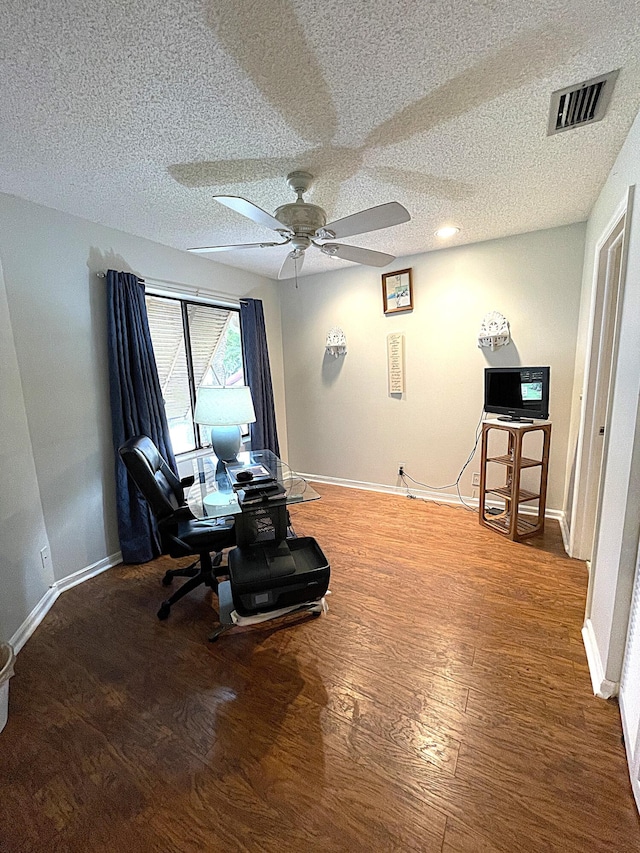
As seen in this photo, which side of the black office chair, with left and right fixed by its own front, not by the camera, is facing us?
right

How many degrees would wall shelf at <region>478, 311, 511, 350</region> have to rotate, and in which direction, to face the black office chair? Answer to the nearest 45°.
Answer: approximately 45° to its right

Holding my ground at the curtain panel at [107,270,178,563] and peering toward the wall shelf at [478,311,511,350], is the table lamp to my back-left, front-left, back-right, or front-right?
front-right

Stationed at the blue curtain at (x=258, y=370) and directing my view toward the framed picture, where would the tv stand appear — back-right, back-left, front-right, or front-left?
front-right

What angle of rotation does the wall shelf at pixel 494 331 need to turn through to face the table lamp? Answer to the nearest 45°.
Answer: approximately 45° to its right

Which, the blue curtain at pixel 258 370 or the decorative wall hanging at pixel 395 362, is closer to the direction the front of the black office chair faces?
the decorative wall hanging

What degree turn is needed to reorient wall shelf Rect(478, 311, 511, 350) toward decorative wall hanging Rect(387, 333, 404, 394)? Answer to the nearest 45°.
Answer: approximately 90° to its right

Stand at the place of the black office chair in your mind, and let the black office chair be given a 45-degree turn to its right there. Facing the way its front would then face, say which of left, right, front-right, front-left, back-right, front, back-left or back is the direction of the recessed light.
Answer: front-left

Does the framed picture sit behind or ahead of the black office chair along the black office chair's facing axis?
ahead

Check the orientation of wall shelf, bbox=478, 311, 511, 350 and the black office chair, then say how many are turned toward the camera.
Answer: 1

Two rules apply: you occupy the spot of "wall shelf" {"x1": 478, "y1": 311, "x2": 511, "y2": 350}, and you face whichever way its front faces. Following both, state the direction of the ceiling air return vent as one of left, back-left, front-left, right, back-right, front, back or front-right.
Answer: front

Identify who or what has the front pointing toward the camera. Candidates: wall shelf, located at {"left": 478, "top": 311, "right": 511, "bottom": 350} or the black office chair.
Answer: the wall shelf

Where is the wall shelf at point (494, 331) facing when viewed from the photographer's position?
facing the viewer

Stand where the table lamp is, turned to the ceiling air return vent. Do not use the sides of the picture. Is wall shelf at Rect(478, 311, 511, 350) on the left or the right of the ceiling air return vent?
left

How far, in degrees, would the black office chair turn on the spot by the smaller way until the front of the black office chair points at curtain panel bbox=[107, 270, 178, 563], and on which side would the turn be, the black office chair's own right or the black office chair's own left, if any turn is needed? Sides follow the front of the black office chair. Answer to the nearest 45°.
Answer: approximately 90° to the black office chair's own left

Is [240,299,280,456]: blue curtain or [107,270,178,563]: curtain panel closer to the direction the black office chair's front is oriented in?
the blue curtain
